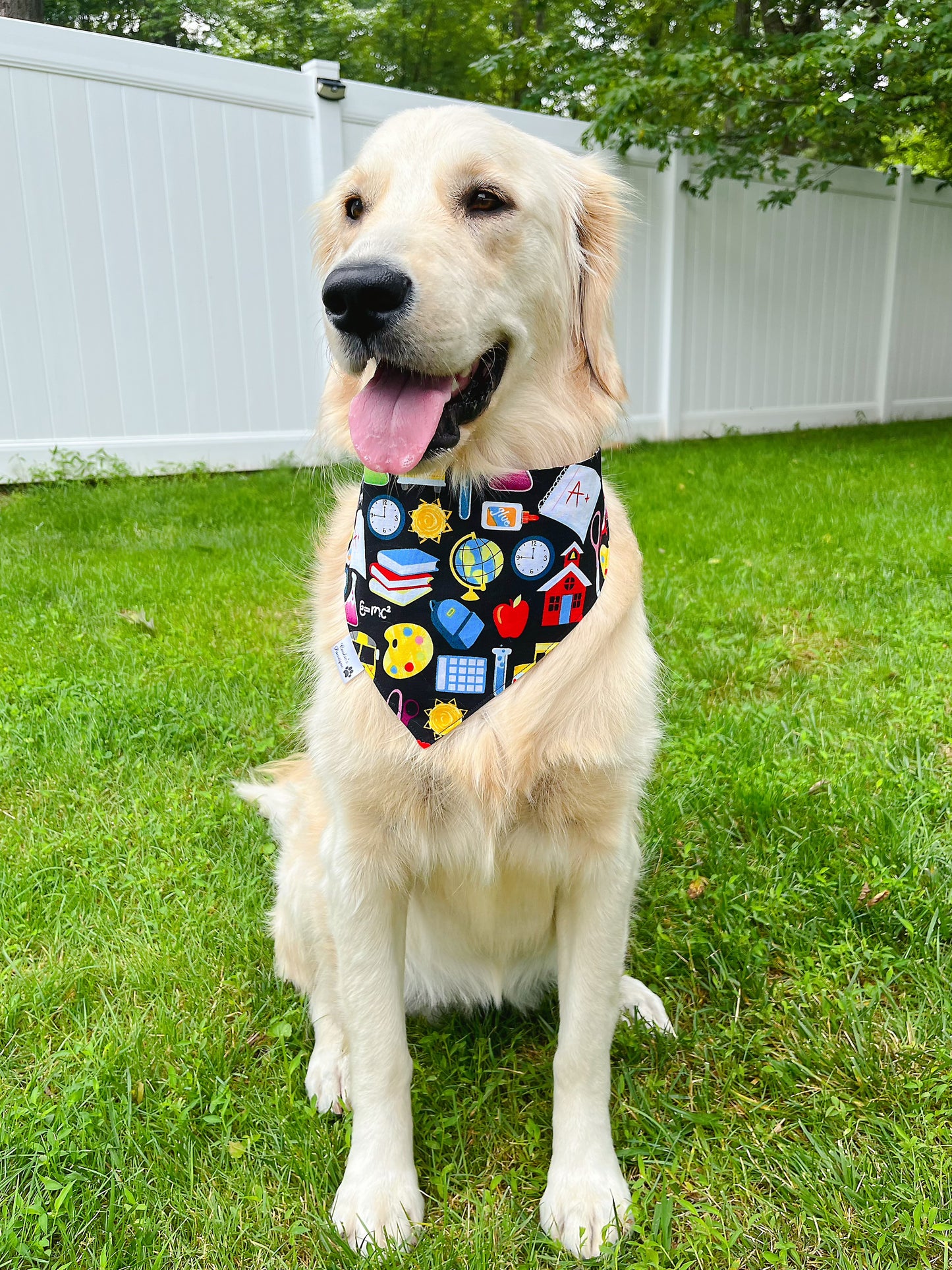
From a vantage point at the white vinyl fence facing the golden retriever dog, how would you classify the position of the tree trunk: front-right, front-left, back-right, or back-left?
back-right

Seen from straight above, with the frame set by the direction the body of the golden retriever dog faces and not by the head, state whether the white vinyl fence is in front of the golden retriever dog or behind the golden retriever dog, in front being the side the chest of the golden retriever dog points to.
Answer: behind

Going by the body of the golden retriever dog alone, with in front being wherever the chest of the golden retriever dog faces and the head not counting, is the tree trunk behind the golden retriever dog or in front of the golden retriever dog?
behind

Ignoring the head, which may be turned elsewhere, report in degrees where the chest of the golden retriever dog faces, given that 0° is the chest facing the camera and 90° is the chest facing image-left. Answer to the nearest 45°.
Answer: approximately 0°
